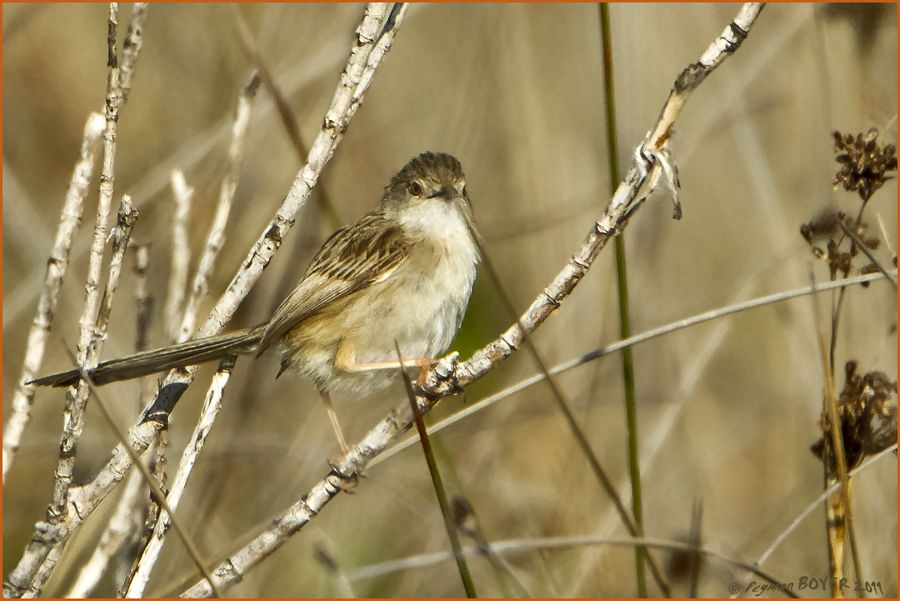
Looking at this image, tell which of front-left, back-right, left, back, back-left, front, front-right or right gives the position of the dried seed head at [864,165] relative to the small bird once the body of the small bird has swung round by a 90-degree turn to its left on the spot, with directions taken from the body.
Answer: right

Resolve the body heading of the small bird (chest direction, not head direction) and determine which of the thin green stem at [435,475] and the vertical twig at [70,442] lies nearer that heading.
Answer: the thin green stem

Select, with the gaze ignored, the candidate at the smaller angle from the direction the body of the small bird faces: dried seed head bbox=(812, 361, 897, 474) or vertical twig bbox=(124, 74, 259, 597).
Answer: the dried seed head

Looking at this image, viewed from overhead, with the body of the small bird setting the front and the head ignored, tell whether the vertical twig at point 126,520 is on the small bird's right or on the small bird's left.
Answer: on the small bird's right

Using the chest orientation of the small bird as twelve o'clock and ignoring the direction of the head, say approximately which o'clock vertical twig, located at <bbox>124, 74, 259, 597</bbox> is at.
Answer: The vertical twig is roughly at 5 o'clock from the small bird.

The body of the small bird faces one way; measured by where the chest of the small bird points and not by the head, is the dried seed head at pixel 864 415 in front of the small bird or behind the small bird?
in front

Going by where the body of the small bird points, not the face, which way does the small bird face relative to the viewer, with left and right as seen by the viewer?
facing the viewer and to the right of the viewer

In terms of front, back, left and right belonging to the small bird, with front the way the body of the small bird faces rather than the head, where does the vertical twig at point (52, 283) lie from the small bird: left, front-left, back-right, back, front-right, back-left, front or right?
right

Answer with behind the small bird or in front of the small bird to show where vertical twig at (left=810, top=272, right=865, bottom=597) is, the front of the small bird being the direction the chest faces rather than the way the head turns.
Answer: in front
